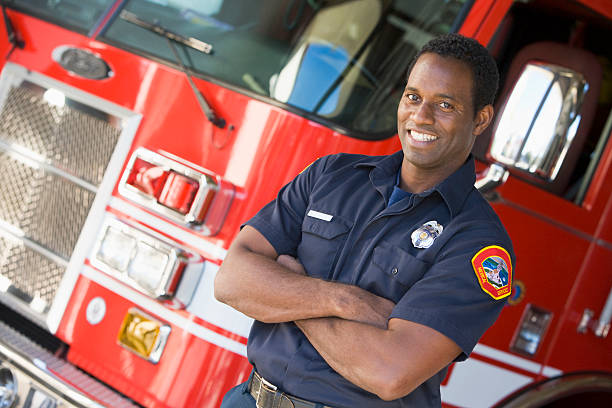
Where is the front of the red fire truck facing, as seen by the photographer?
facing the viewer and to the left of the viewer

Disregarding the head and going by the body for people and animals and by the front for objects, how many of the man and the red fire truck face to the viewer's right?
0

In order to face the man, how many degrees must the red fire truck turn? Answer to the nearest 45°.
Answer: approximately 90° to its left
